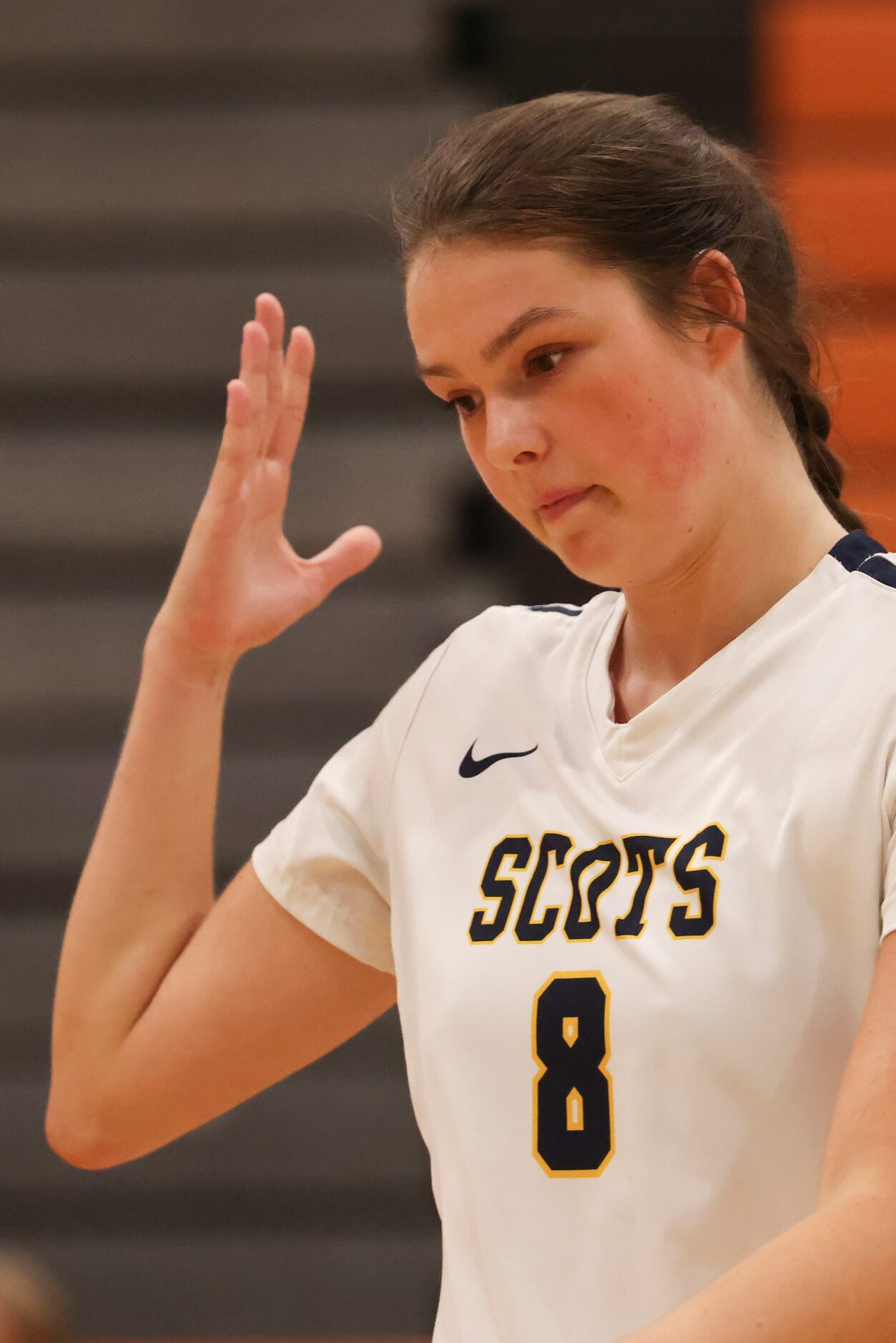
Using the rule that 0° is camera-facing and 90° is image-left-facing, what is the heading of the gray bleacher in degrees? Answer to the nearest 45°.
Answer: approximately 0°

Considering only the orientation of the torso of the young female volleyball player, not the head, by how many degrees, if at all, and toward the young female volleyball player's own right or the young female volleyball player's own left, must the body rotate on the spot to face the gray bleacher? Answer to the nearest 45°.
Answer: approximately 135° to the young female volleyball player's own right

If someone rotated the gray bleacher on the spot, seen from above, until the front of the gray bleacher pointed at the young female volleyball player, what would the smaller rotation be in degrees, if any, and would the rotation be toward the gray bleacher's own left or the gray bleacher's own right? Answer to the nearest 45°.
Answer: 0° — it already faces them

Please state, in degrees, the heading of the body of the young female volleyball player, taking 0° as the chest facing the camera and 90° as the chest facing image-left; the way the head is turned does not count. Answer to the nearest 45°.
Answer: approximately 45°
